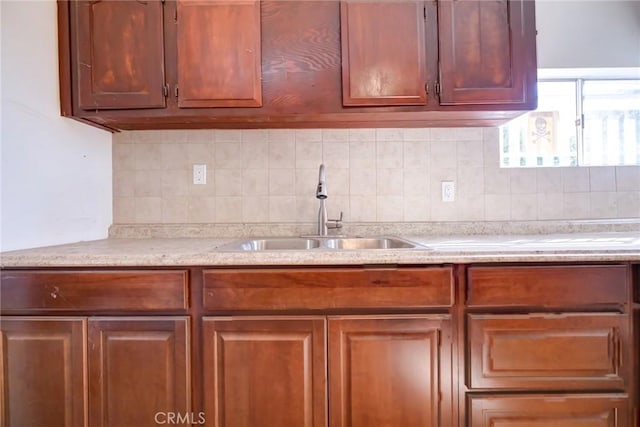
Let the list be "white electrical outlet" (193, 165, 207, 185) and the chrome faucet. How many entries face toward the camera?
2

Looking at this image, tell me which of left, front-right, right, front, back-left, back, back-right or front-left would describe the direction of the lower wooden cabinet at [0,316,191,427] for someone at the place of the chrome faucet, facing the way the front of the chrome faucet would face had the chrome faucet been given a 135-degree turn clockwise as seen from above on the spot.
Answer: left

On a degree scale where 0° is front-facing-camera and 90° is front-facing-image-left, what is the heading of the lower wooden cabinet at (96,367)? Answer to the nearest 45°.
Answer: approximately 0°

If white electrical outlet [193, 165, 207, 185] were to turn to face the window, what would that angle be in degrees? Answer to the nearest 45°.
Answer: approximately 90° to its left

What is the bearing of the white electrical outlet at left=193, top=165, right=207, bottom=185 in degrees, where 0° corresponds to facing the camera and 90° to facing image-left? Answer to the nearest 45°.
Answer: approximately 0°

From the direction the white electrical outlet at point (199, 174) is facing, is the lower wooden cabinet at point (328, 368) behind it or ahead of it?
ahead

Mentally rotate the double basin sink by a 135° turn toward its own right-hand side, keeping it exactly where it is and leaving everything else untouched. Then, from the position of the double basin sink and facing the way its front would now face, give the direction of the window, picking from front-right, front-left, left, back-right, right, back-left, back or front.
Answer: back-right

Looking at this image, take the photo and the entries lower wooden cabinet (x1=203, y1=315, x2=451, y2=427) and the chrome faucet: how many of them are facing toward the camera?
2

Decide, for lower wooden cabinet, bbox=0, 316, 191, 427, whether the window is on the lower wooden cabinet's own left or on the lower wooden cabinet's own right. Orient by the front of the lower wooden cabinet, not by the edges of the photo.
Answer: on the lower wooden cabinet's own left
